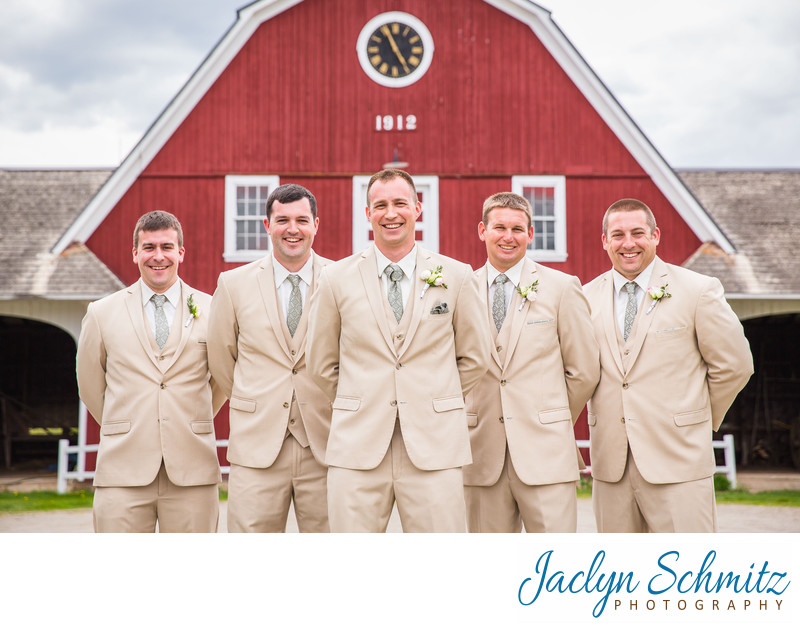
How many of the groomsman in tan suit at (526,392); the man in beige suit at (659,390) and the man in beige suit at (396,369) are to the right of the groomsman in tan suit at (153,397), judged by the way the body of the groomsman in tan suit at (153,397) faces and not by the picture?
0

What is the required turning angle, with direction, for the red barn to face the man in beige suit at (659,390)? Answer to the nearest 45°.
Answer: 0° — it already faces them

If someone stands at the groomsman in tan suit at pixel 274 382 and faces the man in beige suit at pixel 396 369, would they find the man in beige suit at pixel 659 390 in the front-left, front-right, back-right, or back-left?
front-left

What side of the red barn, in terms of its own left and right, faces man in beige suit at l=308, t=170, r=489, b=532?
front

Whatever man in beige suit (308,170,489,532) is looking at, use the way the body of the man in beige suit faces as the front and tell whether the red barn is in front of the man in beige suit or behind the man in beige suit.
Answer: behind

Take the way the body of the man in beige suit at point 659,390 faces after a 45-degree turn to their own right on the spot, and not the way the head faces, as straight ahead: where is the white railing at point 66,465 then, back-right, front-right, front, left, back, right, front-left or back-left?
front-right

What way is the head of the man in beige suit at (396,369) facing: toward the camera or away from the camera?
toward the camera

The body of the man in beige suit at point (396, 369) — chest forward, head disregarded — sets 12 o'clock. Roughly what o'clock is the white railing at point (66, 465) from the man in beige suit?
The white railing is roughly at 5 o'clock from the man in beige suit.

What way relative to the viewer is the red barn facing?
toward the camera

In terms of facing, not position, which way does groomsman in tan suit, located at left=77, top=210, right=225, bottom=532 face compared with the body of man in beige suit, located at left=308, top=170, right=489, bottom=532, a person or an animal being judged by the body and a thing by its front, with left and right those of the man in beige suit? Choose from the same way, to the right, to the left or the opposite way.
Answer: the same way

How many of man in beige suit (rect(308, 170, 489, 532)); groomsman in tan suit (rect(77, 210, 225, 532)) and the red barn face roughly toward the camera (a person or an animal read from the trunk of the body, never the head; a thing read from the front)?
3

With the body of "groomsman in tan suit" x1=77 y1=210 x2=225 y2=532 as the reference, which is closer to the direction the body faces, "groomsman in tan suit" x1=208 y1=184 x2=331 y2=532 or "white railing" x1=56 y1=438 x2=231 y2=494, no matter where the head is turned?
the groomsman in tan suit

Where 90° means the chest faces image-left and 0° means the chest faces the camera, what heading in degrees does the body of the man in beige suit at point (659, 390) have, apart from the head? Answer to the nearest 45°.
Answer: approximately 45°

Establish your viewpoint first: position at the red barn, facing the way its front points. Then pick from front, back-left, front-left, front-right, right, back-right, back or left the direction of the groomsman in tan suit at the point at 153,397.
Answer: front

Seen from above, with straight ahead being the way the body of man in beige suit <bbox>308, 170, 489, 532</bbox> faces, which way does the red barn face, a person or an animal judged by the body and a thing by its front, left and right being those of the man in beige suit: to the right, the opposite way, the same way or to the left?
the same way

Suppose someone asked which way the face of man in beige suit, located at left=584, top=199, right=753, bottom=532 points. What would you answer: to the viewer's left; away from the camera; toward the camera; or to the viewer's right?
toward the camera
